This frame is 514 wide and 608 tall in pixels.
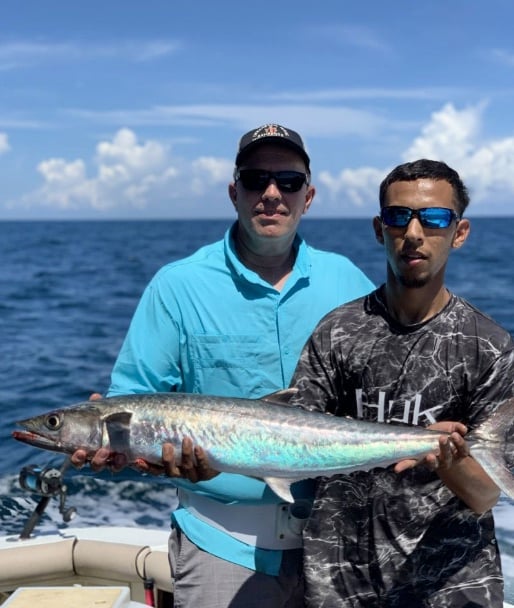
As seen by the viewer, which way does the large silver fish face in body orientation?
to the viewer's left

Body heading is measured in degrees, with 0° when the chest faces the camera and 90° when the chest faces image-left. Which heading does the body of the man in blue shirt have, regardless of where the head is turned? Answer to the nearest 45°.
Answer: approximately 0°
